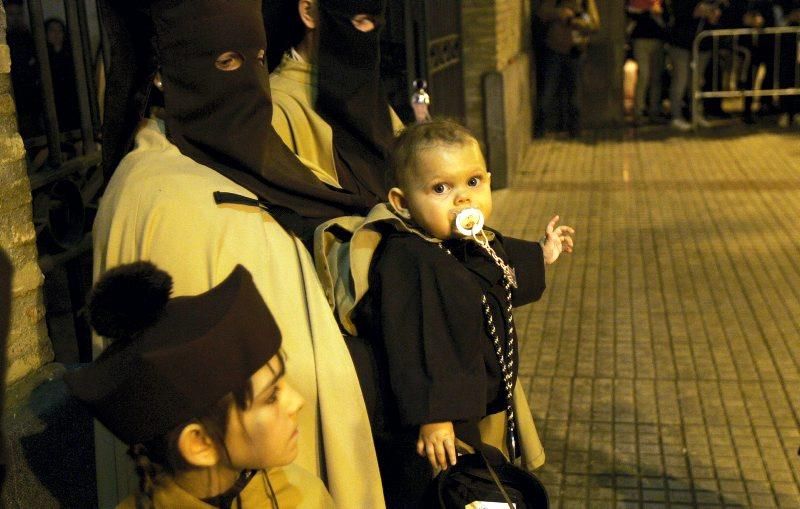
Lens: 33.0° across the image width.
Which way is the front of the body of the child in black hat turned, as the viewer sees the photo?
to the viewer's right

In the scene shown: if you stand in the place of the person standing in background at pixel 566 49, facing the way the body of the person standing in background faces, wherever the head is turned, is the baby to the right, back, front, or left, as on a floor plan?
front

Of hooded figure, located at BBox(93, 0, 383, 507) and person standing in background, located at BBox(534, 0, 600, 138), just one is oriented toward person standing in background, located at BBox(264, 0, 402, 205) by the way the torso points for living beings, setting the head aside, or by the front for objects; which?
person standing in background, located at BBox(534, 0, 600, 138)

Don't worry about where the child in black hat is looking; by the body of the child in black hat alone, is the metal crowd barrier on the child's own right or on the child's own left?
on the child's own left

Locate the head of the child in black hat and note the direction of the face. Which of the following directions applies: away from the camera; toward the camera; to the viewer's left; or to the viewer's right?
to the viewer's right

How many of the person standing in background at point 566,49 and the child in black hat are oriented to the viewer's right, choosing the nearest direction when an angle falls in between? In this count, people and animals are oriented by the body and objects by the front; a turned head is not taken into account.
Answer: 1

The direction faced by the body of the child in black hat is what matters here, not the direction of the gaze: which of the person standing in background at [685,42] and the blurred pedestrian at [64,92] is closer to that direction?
the person standing in background

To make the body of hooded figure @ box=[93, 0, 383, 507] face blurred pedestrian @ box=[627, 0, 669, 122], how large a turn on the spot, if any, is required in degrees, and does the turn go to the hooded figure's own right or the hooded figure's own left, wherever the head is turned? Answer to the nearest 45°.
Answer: approximately 90° to the hooded figure's own left

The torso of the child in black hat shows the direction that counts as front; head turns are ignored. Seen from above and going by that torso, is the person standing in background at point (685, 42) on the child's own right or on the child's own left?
on the child's own left

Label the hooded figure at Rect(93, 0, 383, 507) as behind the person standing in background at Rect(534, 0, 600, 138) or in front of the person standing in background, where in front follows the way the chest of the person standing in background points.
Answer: in front

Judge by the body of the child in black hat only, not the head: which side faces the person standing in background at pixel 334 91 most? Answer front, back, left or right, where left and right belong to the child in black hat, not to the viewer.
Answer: left
